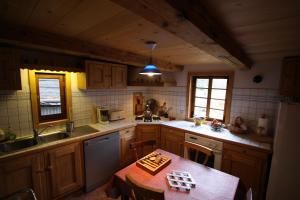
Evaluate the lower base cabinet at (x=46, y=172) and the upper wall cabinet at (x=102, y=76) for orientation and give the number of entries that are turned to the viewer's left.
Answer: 0

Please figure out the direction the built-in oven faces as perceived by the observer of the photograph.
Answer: facing the viewer and to the left of the viewer

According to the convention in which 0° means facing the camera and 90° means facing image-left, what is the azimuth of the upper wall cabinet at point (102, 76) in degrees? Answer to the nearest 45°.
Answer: approximately 315°

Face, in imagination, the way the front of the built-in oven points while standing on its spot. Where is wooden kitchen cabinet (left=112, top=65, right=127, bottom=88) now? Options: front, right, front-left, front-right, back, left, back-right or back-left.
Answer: front-right

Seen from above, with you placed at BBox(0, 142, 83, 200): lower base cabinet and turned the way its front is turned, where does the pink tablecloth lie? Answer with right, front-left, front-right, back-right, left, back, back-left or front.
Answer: front

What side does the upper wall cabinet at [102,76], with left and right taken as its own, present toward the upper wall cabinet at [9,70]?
right

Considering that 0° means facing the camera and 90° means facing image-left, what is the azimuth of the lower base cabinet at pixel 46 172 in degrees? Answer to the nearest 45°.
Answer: approximately 315°
